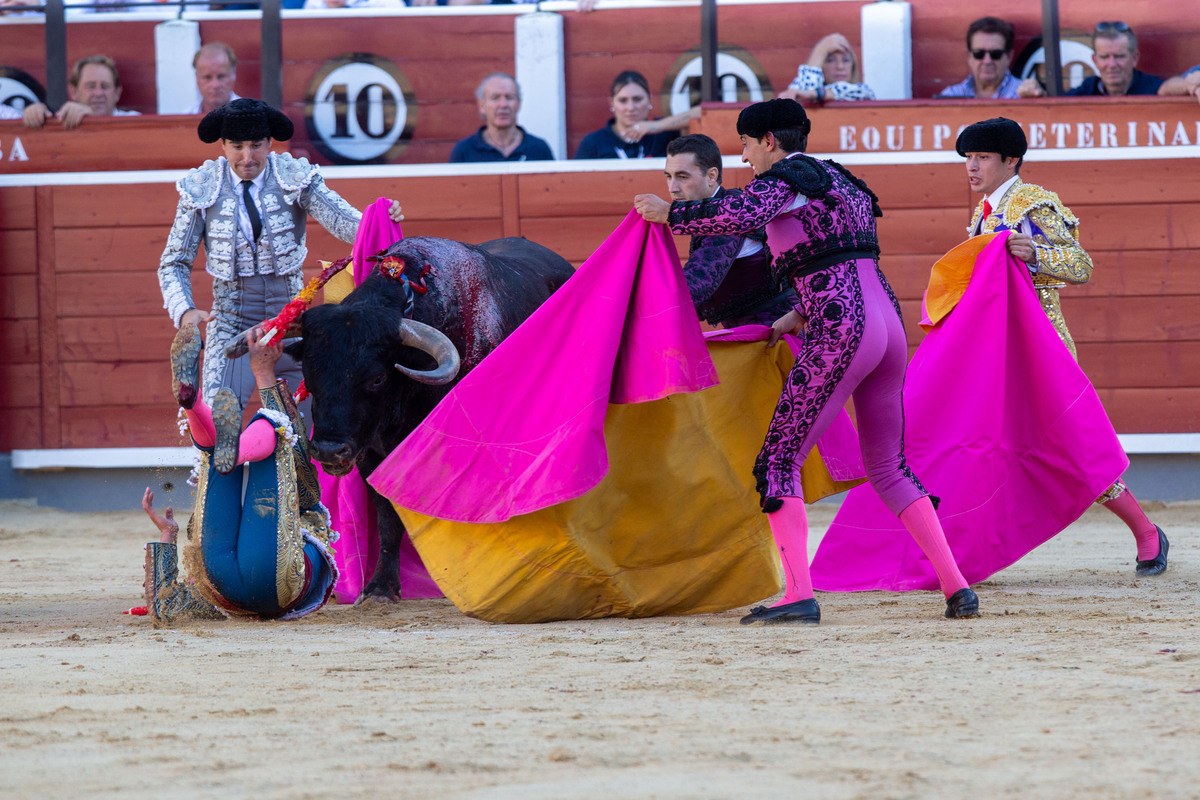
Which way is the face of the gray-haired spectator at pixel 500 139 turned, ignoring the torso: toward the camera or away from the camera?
toward the camera

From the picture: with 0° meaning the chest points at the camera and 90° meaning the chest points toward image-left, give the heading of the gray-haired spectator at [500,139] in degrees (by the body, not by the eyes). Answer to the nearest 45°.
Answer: approximately 0°

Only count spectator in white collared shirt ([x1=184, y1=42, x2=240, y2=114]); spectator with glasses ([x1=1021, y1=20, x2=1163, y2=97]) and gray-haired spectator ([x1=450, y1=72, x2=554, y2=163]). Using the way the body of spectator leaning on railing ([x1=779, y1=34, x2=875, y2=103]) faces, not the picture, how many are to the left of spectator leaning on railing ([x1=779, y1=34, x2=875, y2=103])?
1

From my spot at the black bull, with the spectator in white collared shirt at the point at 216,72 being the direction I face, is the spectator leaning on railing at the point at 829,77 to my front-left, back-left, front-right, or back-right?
front-right

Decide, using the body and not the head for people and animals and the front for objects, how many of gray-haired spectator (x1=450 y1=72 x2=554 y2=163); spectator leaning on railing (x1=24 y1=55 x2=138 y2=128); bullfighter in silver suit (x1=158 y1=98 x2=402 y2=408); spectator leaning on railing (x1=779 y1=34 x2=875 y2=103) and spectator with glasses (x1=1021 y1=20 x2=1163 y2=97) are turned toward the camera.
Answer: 5

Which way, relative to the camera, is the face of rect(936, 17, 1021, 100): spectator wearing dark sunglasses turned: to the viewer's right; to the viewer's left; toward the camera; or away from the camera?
toward the camera

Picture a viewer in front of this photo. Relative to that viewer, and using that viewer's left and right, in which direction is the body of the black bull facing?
facing the viewer and to the left of the viewer

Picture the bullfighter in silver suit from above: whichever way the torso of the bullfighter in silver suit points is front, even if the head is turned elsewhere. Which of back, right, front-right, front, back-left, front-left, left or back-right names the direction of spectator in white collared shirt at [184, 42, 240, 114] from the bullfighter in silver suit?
back

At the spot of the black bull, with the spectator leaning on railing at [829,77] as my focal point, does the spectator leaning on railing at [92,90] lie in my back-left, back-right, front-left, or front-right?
front-left

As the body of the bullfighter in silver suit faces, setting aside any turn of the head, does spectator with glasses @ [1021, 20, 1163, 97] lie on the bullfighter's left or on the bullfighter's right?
on the bullfighter's left

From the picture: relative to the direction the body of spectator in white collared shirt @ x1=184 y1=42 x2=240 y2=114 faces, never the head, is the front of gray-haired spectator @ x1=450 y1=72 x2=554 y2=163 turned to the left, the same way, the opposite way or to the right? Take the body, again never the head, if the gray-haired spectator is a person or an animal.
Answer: the same way

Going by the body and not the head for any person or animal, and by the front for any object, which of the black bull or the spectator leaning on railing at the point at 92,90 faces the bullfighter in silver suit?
the spectator leaning on railing

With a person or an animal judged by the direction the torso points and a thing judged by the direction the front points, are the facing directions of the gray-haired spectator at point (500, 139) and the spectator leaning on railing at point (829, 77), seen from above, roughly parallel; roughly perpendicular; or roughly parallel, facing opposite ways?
roughly parallel

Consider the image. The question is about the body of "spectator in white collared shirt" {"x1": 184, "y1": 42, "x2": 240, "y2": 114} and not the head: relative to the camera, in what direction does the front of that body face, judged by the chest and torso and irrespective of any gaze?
toward the camera

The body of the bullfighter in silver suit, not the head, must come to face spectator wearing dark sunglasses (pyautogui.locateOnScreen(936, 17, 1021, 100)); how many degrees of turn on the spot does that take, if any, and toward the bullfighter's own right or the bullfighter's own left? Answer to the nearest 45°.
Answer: approximately 135° to the bullfighter's own left

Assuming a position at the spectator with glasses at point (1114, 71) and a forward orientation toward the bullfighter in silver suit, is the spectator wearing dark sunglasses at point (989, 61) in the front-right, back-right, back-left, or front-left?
front-right

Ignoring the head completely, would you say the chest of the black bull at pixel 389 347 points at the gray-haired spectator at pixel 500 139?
no

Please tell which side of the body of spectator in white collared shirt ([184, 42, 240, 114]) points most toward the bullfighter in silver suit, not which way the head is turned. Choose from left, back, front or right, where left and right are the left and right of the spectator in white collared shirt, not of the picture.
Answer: front

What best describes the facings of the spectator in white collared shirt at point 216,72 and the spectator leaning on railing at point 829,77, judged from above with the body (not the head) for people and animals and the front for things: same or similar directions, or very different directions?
same or similar directions

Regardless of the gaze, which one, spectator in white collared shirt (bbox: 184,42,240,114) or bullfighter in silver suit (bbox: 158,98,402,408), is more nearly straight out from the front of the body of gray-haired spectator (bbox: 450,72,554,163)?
the bullfighter in silver suit

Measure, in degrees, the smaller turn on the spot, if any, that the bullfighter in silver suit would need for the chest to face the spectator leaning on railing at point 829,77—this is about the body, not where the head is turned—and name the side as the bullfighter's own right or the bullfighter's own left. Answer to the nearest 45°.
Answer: approximately 135° to the bullfighter's own left
